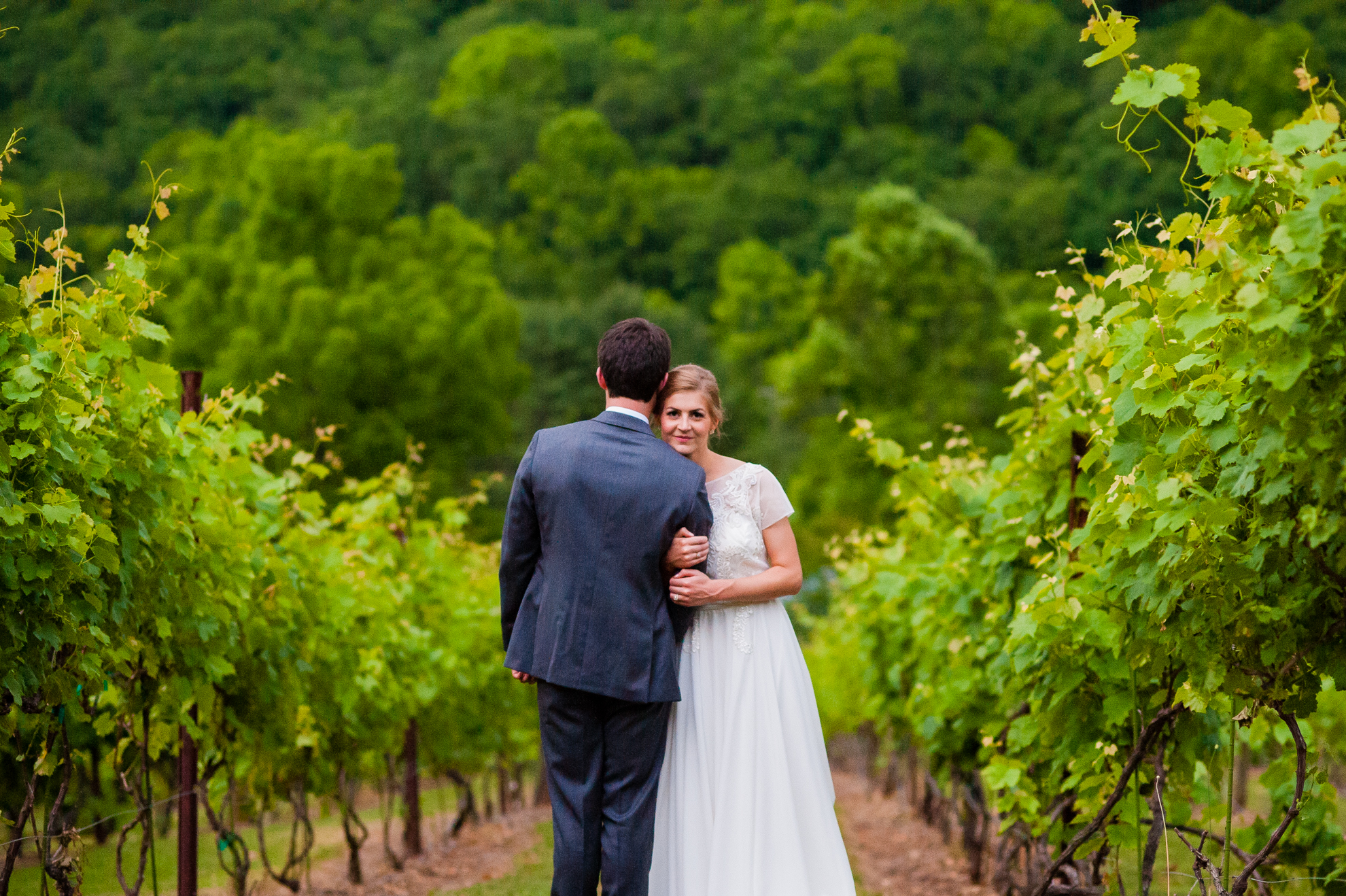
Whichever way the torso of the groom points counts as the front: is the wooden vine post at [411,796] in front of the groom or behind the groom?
in front

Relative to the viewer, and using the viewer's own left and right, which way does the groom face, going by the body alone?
facing away from the viewer

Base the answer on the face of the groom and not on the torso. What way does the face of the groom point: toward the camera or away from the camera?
away from the camera

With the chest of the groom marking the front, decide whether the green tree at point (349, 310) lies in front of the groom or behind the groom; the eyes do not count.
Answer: in front
